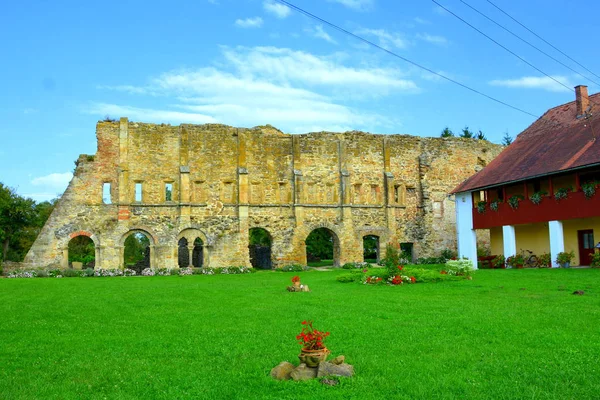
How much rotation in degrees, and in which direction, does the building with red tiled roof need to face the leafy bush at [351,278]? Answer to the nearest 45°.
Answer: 0° — it already faces it

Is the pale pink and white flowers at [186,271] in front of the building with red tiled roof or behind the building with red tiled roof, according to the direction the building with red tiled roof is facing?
in front

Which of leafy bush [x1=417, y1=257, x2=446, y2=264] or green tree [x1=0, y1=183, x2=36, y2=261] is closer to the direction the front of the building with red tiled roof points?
the green tree

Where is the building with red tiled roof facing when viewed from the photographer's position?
facing the viewer and to the left of the viewer

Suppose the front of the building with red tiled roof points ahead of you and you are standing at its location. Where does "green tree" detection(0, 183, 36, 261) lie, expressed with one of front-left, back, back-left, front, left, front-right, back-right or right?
front-right

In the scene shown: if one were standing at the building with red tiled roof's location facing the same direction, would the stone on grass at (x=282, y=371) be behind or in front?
in front

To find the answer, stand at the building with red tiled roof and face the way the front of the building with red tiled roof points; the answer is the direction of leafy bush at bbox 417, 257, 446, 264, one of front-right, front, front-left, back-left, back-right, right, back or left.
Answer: right

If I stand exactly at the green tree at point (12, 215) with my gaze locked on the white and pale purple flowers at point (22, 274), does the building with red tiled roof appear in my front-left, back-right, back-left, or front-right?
front-left

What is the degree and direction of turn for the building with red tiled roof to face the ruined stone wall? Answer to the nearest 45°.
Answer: approximately 45° to its right
